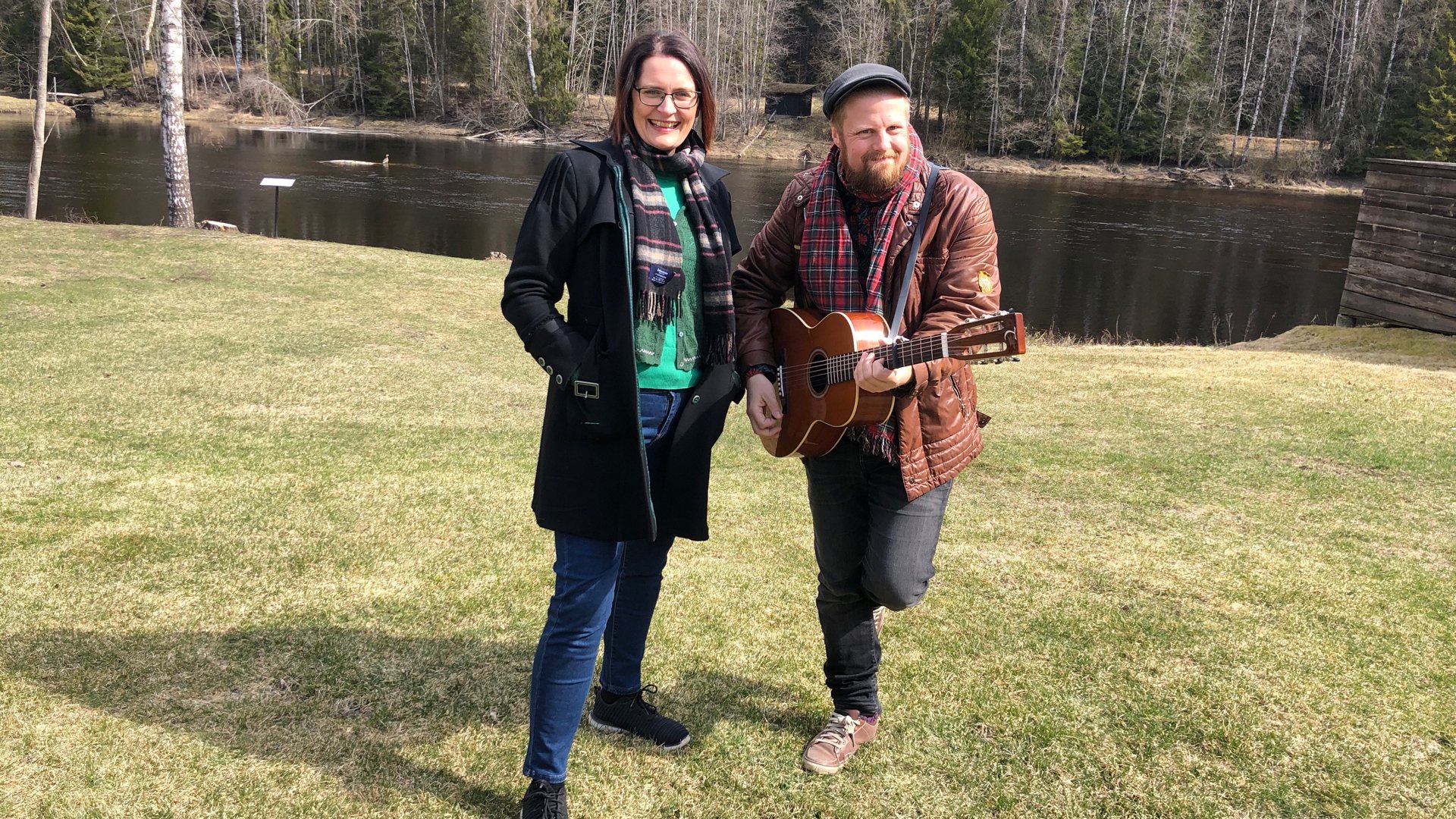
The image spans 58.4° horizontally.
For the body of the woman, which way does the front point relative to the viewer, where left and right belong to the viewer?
facing the viewer and to the right of the viewer

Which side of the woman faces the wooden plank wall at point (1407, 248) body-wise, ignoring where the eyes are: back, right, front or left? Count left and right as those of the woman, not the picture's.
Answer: left

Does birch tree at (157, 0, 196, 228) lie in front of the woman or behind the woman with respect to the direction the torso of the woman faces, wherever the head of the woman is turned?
behind

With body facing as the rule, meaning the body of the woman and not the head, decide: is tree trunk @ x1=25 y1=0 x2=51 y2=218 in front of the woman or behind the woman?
behind

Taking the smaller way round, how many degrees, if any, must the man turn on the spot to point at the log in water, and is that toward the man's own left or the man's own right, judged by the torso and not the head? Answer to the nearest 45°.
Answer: approximately 135° to the man's own right

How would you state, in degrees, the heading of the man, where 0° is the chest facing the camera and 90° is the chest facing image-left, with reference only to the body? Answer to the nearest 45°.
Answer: approximately 0°
